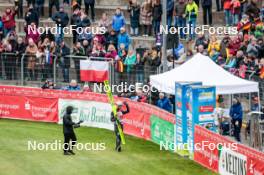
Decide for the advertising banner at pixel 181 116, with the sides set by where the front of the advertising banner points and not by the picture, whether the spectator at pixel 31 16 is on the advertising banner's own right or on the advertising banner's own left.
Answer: on the advertising banner's own right

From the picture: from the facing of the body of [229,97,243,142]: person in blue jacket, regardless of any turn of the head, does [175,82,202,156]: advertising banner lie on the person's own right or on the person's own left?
on the person's own right

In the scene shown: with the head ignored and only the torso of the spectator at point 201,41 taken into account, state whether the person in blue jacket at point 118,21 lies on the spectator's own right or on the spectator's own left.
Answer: on the spectator's own right
